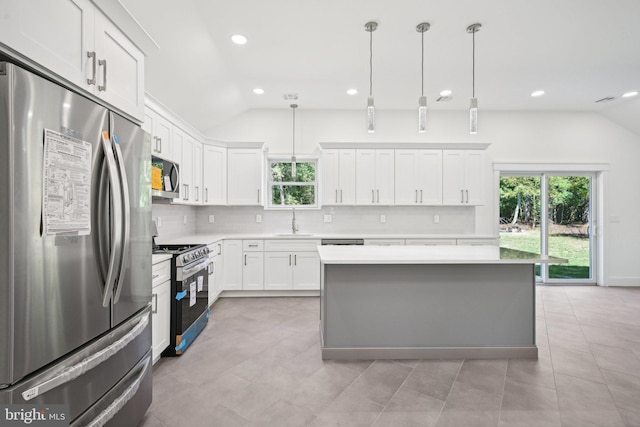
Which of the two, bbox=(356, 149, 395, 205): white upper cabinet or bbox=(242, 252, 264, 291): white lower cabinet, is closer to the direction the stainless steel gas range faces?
the white upper cabinet

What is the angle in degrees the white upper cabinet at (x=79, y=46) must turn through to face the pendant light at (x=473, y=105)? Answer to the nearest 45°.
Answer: approximately 45° to its left

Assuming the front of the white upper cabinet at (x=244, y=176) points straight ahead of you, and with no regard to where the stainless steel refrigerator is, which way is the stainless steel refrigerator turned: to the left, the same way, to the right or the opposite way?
to the left

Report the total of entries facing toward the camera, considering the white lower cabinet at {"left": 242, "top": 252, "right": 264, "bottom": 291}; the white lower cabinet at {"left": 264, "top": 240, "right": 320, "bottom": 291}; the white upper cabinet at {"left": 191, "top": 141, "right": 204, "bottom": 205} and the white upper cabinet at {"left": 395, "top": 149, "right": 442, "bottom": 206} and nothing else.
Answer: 3

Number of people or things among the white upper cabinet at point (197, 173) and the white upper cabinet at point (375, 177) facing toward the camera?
1

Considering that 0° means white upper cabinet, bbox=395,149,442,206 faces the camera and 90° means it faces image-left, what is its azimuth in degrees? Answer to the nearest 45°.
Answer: approximately 0°

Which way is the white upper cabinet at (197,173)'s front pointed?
to the viewer's right

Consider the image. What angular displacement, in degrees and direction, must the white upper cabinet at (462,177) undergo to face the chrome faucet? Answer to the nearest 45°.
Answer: approximately 90° to its right

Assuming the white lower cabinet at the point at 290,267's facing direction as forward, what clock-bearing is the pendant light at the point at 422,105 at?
The pendant light is roughly at 11 o'clock from the white lower cabinet.
